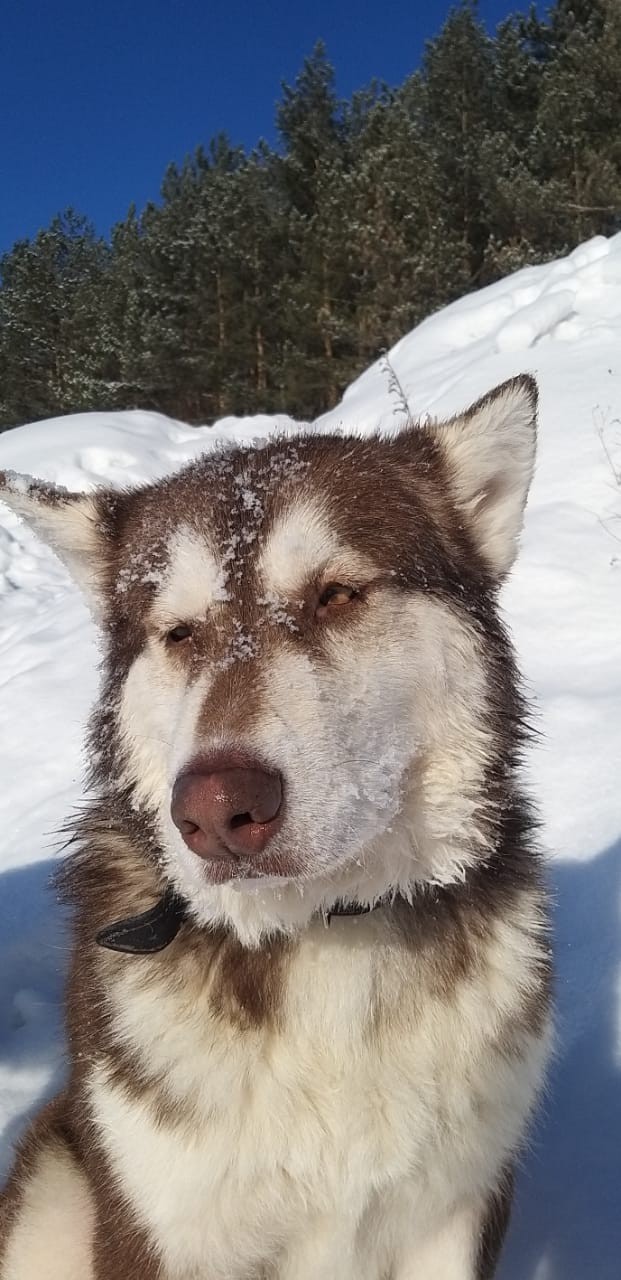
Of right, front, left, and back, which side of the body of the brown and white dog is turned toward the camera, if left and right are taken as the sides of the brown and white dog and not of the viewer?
front
